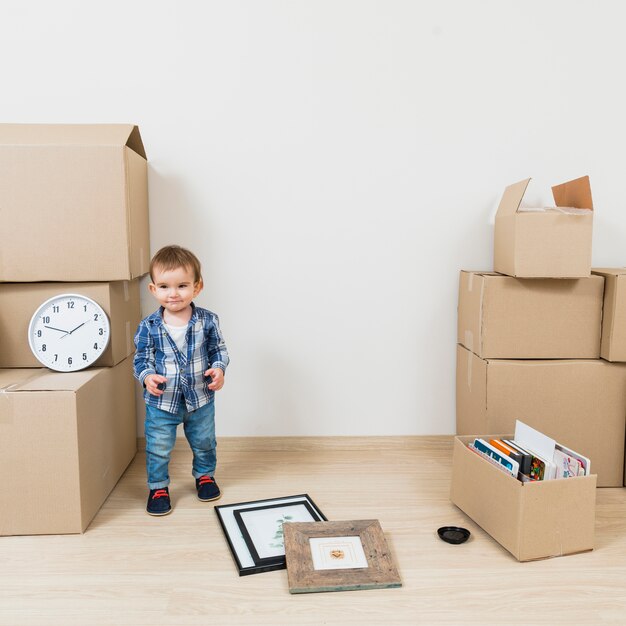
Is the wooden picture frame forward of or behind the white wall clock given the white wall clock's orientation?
forward

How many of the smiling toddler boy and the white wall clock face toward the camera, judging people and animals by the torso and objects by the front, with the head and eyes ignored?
2

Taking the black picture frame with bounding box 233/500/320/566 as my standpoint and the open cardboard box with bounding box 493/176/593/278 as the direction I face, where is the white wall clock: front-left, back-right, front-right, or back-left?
back-left

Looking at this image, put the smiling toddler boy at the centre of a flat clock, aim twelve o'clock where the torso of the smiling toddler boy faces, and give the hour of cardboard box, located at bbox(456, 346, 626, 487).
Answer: The cardboard box is roughly at 9 o'clock from the smiling toddler boy.

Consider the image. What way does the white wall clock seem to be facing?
toward the camera

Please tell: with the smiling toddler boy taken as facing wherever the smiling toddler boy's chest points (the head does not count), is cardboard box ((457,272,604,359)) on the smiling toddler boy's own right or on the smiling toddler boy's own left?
on the smiling toddler boy's own left

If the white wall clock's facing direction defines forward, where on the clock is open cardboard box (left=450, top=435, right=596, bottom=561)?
The open cardboard box is roughly at 10 o'clock from the white wall clock.

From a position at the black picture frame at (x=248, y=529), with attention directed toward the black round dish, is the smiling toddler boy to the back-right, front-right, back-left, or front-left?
back-left

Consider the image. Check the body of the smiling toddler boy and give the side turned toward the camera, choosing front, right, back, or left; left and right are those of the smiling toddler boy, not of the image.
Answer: front
